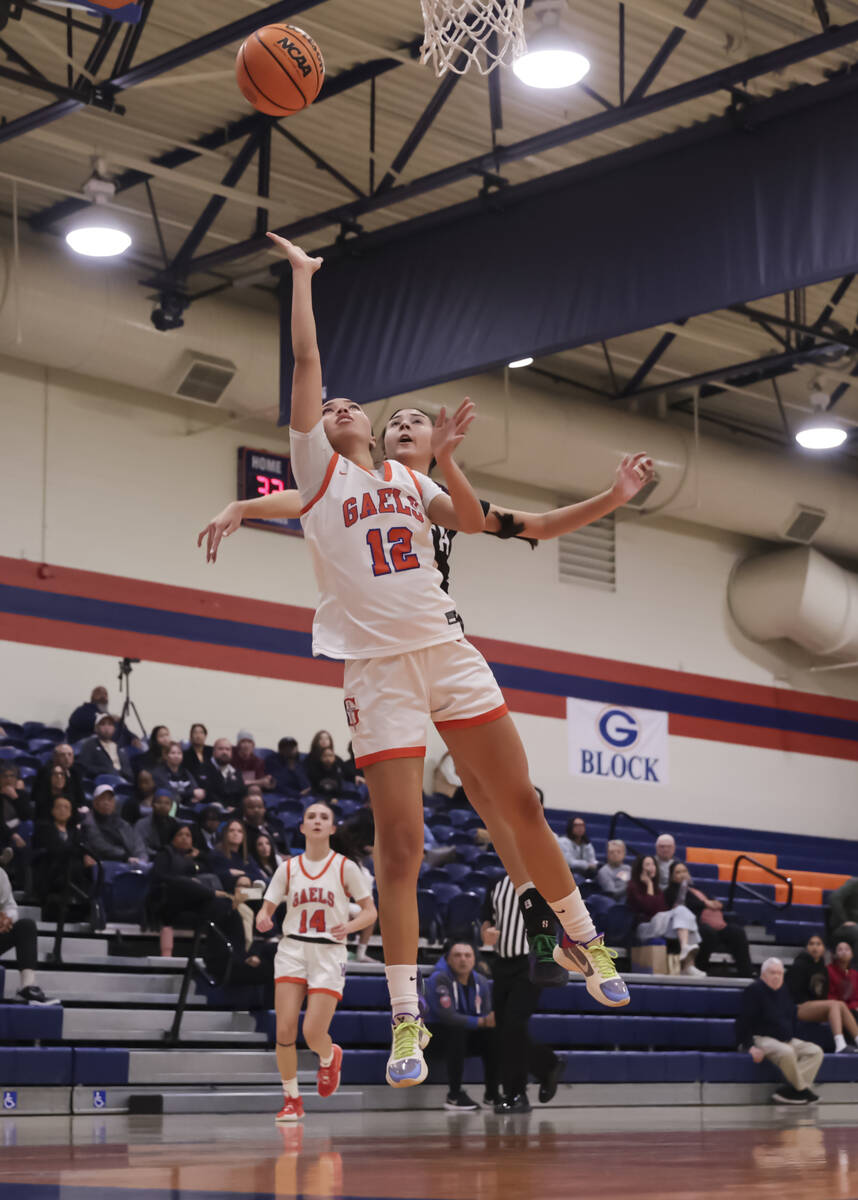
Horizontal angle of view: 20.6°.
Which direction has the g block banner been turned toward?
toward the camera

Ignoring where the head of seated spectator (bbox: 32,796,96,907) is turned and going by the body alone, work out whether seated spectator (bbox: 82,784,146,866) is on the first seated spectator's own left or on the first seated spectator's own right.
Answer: on the first seated spectator's own left

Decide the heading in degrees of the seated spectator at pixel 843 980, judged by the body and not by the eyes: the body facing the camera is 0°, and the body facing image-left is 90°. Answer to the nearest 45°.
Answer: approximately 315°

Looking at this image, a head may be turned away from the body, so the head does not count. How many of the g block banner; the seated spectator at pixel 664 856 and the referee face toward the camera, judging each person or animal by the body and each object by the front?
2

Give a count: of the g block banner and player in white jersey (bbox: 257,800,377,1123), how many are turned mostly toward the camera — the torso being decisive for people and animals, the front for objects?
2

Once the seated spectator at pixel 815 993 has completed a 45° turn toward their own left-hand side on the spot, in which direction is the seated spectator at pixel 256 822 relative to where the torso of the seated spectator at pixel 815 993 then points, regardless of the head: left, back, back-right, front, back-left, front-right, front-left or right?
back-right

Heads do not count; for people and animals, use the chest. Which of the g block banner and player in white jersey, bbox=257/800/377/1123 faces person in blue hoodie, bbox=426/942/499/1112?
the g block banner

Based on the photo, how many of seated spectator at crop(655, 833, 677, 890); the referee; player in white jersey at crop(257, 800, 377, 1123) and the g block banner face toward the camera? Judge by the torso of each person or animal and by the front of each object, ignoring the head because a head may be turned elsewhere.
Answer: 3

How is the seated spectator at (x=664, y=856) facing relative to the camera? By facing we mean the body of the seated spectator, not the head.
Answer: toward the camera
